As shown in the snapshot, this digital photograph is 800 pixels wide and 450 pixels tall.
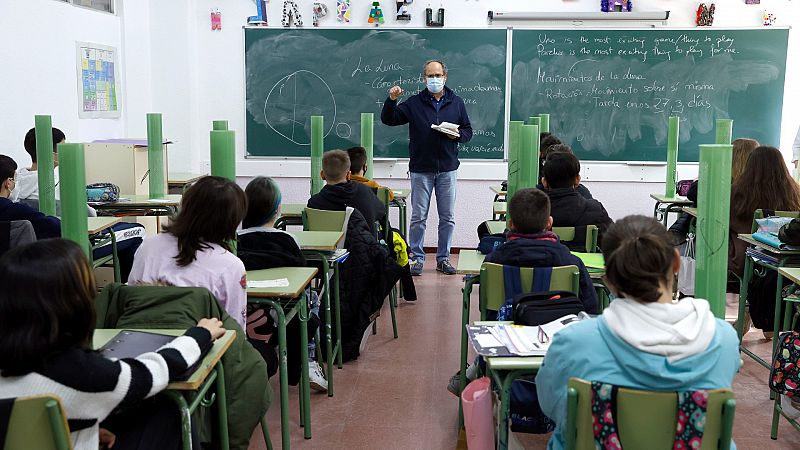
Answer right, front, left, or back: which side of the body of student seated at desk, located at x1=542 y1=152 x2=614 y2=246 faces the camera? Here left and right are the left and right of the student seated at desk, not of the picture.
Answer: back

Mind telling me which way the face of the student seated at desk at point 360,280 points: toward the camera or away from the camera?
away from the camera

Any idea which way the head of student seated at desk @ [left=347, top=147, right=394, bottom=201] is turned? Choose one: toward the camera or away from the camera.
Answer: away from the camera

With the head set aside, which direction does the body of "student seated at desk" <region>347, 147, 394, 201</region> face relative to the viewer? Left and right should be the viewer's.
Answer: facing away from the viewer

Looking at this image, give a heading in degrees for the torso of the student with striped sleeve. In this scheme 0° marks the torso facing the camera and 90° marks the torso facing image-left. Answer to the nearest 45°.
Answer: approximately 225°

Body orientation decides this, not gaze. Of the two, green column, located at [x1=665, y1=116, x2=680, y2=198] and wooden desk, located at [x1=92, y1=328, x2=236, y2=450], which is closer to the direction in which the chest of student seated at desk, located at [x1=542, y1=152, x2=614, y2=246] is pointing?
the green column

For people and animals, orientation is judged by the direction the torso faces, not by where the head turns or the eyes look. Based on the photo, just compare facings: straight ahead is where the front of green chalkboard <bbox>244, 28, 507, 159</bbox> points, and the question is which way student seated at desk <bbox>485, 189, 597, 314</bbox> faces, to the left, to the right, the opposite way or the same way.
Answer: the opposite way

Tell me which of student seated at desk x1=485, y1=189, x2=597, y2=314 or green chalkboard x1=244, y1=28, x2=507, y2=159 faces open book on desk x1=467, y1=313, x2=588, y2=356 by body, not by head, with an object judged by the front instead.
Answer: the green chalkboard

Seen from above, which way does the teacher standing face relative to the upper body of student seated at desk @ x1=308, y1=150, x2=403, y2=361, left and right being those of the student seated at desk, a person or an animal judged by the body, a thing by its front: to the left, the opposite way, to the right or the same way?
the opposite way

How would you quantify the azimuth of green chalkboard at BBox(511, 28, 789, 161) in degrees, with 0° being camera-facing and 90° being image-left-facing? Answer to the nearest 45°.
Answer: approximately 0°

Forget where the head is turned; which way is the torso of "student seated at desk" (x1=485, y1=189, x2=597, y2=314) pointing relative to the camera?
away from the camera

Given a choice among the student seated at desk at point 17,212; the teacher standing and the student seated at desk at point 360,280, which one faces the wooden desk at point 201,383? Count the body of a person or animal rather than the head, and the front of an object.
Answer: the teacher standing

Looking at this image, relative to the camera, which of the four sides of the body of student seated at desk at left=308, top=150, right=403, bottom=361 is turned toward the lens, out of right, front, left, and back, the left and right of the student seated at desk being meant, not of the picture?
back
